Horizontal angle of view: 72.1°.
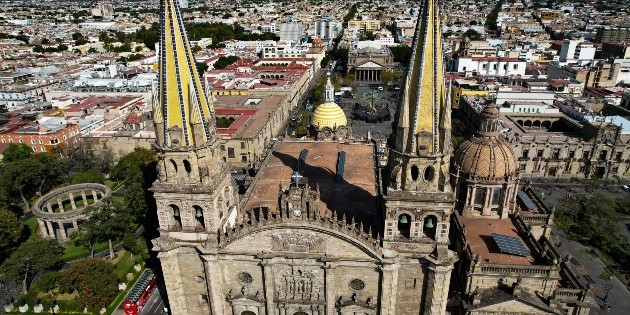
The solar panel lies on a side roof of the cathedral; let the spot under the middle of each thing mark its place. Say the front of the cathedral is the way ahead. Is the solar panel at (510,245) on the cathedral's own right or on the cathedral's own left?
on the cathedral's own left

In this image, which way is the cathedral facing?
toward the camera
